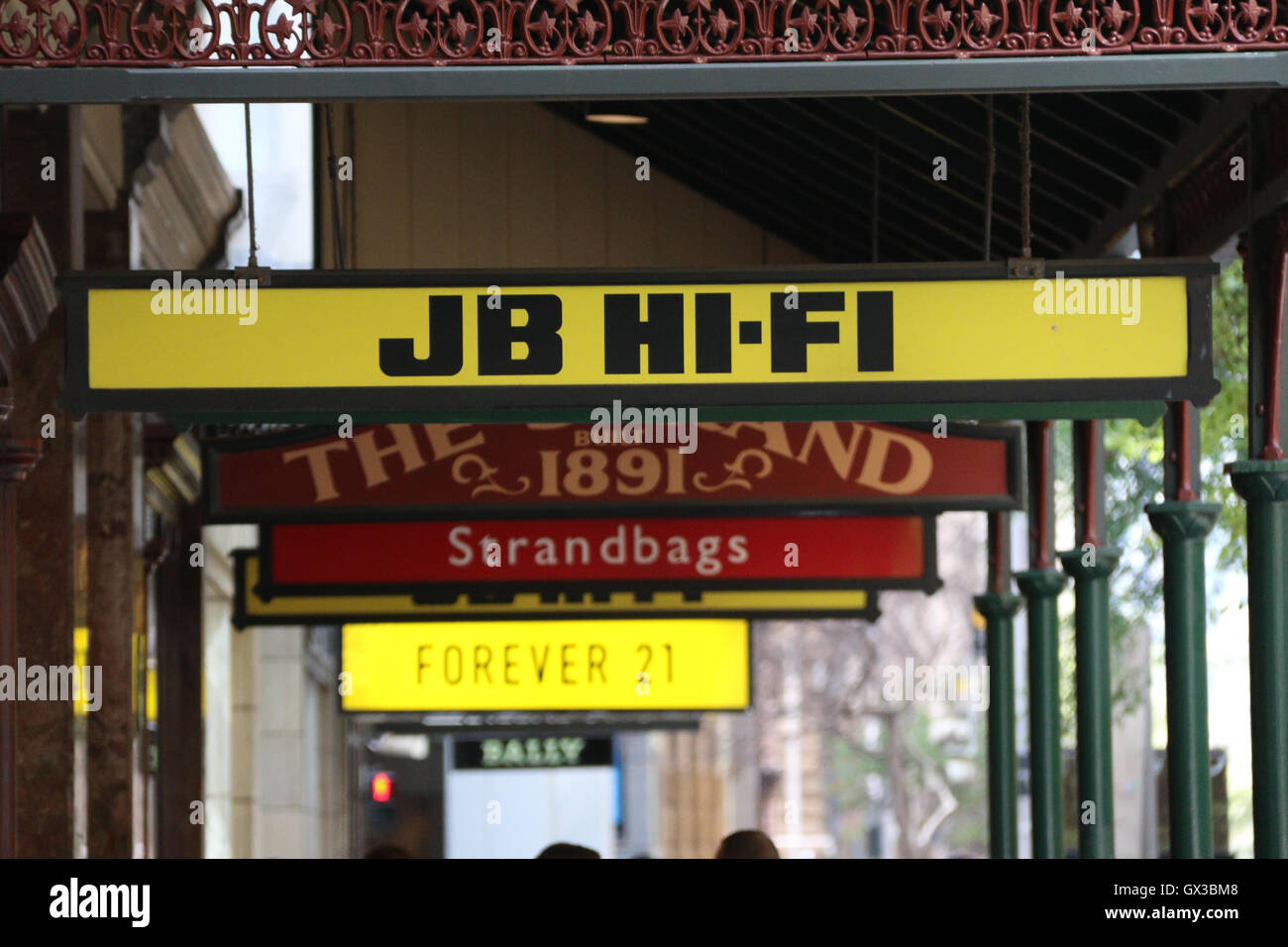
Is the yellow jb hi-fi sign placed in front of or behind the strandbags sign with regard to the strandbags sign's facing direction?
in front

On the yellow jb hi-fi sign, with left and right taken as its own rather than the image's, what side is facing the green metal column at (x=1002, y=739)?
back

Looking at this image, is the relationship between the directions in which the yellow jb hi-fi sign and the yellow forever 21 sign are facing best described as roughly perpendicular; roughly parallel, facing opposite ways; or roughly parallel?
roughly parallel

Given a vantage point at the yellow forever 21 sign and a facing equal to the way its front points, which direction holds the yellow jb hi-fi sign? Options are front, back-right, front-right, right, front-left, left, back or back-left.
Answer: front

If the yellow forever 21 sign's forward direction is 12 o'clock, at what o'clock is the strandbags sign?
The strandbags sign is roughly at 12 o'clock from the yellow forever 21 sign.

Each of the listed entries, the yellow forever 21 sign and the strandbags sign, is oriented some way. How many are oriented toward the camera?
2

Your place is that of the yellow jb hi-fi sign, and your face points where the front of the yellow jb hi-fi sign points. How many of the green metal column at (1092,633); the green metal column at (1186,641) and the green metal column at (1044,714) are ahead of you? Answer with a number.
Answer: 0

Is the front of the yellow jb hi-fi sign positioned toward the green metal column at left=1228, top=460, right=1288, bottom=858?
no

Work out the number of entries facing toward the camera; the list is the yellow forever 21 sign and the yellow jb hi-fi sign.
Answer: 2

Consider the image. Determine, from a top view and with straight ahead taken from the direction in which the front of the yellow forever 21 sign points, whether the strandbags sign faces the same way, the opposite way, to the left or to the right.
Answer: the same way

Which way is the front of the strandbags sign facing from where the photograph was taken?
facing the viewer

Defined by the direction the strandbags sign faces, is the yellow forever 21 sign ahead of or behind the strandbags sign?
behind

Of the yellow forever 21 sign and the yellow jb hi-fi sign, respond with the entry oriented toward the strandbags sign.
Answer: the yellow forever 21 sign

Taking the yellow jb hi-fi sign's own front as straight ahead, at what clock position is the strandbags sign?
The strandbags sign is roughly at 6 o'clock from the yellow jb hi-fi sign.

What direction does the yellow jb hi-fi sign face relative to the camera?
toward the camera
